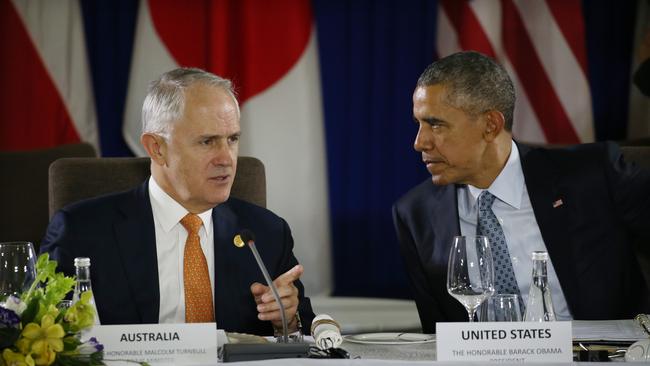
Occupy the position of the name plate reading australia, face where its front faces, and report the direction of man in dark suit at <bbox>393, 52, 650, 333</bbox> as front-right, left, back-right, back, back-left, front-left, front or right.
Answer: back-left

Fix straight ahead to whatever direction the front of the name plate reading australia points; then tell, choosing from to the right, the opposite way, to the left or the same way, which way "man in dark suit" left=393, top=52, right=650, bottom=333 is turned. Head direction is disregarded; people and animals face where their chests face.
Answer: to the right

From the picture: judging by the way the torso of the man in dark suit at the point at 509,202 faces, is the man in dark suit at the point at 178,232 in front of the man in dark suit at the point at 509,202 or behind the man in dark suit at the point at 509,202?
in front

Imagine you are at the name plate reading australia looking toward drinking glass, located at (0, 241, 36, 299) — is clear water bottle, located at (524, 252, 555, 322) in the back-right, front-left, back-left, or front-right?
back-right

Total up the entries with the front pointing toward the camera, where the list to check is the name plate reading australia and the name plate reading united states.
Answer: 2

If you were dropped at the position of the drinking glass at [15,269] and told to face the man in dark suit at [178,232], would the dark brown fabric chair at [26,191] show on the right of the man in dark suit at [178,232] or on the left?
left

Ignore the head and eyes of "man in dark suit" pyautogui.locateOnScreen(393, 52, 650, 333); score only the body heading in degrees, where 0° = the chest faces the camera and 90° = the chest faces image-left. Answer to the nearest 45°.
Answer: approximately 45°

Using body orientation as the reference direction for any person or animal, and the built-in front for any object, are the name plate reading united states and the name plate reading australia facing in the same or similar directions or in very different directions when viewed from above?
same or similar directions

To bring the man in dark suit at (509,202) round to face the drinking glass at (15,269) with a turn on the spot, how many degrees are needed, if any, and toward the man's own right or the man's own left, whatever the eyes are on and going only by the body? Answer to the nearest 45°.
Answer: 0° — they already face it

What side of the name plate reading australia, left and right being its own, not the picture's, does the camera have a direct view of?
front

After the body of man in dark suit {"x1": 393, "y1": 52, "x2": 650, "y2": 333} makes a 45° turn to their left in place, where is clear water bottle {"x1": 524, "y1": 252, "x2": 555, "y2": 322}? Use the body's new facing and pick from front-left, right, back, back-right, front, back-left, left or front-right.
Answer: front

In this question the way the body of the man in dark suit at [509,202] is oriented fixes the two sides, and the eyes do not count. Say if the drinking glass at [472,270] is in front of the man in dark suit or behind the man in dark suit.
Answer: in front

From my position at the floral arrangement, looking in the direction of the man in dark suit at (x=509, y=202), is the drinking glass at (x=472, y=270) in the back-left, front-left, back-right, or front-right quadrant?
front-right

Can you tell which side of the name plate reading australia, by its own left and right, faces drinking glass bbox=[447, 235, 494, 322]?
left

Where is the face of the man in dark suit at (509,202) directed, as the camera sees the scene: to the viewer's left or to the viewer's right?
to the viewer's left

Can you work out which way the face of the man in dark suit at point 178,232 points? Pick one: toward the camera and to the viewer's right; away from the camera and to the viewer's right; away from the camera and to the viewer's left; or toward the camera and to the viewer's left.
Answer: toward the camera and to the viewer's right

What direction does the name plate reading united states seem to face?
toward the camera
